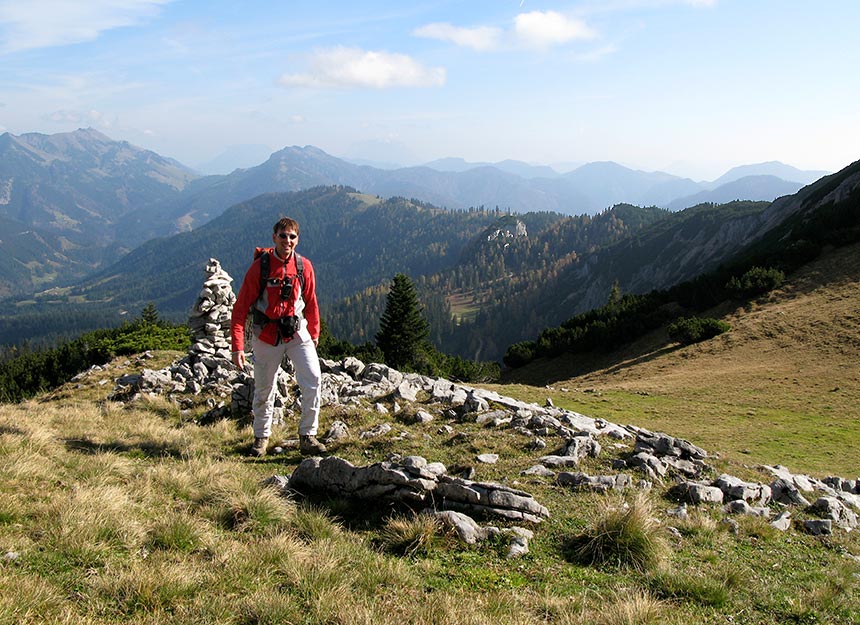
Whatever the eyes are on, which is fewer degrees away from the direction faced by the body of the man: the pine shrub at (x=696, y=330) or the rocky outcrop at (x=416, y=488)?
the rocky outcrop

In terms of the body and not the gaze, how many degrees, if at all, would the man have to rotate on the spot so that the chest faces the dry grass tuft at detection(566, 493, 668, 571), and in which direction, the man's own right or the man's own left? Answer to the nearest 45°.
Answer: approximately 45° to the man's own left

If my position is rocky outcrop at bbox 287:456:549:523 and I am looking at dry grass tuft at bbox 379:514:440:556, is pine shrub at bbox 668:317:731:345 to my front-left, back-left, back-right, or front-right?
back-left

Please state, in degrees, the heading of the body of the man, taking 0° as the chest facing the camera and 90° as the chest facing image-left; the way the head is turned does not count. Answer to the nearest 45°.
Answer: approximately 0°

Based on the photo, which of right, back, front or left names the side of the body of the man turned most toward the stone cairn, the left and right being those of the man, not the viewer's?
back

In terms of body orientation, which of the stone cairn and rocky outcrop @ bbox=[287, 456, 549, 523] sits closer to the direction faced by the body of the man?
the rocky outcrop

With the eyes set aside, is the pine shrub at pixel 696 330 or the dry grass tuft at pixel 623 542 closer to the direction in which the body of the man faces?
the dry grass tuft

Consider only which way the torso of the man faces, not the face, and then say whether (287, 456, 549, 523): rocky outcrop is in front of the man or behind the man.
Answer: in front
